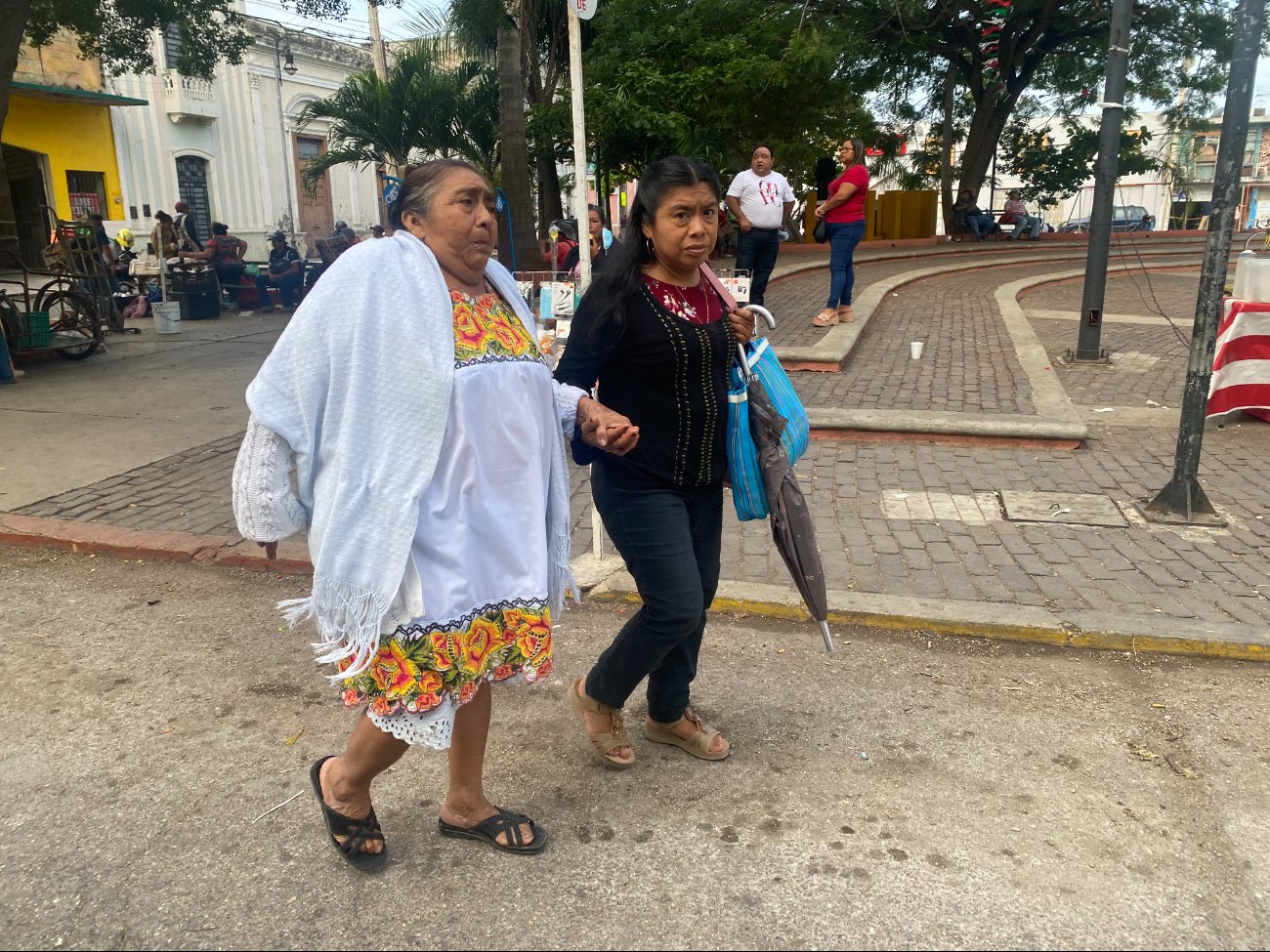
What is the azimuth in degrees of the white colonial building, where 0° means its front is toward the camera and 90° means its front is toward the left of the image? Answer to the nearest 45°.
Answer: approximately 315°

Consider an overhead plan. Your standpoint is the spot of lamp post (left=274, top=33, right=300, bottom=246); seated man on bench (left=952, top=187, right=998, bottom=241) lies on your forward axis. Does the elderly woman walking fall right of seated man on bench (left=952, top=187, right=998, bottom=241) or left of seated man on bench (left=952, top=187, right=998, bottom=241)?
right

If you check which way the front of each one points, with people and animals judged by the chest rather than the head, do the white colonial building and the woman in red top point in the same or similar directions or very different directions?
very different directions

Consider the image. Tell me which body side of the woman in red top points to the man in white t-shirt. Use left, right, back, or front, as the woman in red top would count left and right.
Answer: front

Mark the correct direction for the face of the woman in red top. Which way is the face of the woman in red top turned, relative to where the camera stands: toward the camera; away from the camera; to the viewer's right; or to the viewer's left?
to the viewer's left

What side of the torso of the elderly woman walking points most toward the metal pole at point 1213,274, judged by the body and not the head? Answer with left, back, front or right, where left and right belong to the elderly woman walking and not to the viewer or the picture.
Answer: left

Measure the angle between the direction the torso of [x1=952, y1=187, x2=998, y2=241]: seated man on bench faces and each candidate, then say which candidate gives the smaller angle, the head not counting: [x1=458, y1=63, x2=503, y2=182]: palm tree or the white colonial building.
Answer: the palm tree

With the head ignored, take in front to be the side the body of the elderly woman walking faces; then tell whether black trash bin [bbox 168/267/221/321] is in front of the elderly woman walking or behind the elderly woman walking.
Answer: behind

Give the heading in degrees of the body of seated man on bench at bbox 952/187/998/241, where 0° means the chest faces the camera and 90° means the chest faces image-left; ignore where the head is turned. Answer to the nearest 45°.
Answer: approximately 315°

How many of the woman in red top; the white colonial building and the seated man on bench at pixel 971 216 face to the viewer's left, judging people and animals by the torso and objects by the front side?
1

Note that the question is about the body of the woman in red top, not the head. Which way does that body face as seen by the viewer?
to the viewer's left

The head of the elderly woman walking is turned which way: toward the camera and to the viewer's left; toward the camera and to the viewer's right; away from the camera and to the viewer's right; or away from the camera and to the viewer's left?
toward the camera and to the viewer's right

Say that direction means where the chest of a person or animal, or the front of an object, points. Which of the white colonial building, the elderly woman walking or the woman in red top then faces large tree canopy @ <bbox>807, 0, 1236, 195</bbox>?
the white colonial building

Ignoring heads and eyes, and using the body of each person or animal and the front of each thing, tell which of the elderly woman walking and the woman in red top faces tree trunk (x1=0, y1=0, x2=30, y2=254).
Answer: the woman in red top

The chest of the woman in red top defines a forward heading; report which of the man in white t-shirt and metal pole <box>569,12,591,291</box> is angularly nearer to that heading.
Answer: the man in white t-shirt
